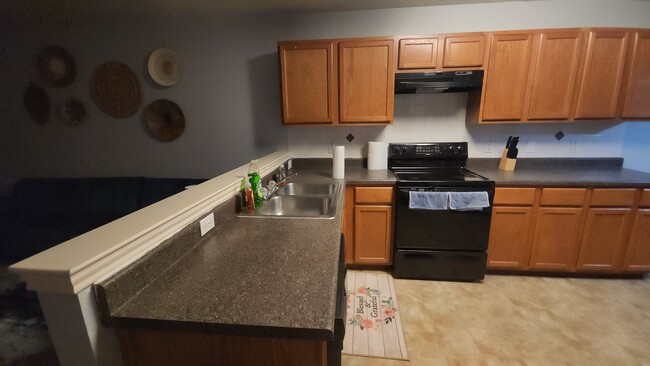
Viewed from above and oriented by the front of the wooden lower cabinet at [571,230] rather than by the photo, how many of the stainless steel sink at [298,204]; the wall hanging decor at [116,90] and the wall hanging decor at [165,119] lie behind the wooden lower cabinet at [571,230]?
0

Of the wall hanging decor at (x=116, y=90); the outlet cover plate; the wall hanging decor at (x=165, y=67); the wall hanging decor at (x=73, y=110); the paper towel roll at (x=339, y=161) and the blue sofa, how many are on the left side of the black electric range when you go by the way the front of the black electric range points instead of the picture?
0

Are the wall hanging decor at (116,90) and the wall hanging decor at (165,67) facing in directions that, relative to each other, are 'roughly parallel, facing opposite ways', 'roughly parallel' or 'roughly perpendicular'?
roughly parallel

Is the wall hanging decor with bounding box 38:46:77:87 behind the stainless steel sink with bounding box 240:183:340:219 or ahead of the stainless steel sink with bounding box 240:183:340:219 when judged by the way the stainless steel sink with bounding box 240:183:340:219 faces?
behind

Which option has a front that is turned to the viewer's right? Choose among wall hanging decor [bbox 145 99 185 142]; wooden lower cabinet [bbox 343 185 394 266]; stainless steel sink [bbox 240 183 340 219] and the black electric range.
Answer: the stainless steel sink

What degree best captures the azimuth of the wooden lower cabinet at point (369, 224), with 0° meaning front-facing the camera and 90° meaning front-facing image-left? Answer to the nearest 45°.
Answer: approximately 0°

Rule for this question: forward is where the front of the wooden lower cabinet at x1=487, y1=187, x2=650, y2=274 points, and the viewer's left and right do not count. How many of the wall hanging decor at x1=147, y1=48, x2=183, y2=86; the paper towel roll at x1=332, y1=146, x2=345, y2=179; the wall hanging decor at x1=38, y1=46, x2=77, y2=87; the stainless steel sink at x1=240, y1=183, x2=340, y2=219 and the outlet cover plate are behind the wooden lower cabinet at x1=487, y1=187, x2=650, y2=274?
0

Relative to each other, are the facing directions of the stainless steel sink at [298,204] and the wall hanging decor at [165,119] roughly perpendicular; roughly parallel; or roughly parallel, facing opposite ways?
roughly perpendicular

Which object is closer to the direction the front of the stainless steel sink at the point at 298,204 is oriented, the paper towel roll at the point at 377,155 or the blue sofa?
the paper towel roll

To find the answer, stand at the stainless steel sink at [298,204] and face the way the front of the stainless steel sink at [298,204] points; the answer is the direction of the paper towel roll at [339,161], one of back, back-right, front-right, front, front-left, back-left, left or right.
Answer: front-left

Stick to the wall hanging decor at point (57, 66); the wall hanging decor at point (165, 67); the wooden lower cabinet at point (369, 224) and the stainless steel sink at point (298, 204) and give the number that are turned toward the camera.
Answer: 3

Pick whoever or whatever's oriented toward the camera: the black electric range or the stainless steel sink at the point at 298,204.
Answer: the black electric range

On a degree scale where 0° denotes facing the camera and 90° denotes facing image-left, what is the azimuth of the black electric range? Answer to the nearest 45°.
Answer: approximately 0°

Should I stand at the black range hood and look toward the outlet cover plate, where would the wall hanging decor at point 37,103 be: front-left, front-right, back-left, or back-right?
front-right

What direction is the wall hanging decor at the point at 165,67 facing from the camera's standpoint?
toward the camera

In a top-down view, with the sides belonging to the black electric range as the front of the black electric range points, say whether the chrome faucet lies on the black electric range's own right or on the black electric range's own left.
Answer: on the black electric range's own right

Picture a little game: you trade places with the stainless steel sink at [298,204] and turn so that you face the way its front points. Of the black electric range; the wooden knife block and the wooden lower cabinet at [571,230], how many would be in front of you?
3

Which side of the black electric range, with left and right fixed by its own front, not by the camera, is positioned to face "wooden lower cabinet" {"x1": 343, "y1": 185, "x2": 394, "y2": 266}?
right
